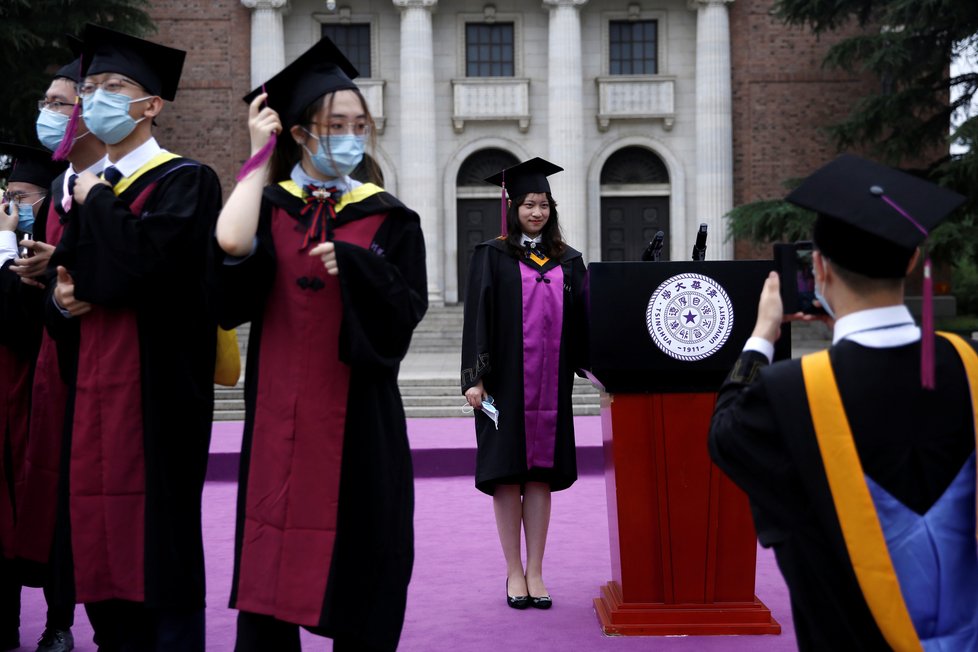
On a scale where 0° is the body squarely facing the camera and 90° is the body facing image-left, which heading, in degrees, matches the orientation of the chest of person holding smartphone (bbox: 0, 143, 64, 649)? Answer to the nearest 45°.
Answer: approximately 45°

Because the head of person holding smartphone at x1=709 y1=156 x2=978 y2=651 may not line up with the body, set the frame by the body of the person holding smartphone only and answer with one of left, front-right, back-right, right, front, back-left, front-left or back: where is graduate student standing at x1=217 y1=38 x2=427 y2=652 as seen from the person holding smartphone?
front-left

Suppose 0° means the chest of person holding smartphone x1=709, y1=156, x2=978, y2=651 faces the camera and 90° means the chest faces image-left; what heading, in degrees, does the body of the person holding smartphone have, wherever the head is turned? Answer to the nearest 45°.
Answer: approximately 135°

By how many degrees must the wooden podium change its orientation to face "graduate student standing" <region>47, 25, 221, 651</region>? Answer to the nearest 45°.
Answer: approximately 45° to its right

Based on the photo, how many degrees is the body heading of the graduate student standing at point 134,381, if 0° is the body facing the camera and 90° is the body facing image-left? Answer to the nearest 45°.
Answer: approximately 45°

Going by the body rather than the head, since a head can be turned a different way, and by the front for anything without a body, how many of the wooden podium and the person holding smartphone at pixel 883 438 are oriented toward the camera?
1

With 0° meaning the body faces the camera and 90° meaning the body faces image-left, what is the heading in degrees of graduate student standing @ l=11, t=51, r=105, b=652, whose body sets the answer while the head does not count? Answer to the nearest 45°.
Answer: approximately 45°

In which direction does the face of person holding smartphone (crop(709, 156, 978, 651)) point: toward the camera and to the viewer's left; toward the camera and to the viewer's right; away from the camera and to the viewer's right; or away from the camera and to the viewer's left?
away from the camera and to the viewer's left

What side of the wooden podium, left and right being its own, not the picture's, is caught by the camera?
front

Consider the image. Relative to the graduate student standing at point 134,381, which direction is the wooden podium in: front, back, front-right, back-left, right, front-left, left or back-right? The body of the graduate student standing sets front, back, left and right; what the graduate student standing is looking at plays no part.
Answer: back-left

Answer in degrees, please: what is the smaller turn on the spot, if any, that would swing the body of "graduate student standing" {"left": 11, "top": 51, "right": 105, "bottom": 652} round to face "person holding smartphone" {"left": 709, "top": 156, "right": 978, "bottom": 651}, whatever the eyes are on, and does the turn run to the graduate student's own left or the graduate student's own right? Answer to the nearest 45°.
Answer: approximately 90° to the graduate student's own left

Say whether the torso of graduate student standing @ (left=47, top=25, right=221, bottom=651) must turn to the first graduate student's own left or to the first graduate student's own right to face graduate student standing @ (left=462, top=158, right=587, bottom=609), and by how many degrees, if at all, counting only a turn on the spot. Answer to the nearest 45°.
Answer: approximately 180°

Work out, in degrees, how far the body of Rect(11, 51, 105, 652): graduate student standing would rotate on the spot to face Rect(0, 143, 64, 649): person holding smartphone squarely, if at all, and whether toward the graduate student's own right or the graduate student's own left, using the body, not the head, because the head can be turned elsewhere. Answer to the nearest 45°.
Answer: approximately 135° to the graduate student's own right
